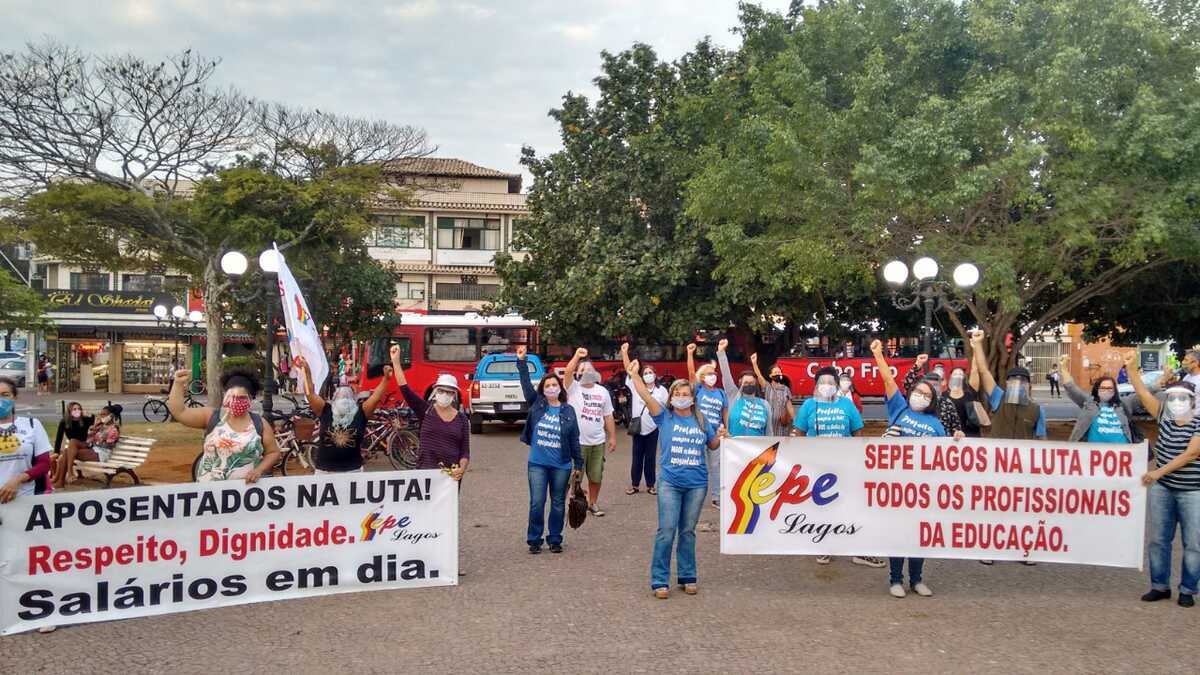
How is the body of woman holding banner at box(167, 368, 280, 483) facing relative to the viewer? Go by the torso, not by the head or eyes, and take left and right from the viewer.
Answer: facing the viewer

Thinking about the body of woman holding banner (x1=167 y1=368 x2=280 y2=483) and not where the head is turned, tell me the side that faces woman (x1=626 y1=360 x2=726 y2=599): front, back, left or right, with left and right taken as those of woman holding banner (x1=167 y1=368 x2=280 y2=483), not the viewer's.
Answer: left

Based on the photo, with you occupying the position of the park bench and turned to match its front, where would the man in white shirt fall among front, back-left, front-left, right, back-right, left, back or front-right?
left

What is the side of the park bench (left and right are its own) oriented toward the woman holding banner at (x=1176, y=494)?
left

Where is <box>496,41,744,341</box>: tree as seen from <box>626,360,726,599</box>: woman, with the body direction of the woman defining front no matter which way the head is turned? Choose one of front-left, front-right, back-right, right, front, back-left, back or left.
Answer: back

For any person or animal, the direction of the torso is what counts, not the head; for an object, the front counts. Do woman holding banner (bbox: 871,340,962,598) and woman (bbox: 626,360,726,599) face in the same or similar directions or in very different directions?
same or similar directions

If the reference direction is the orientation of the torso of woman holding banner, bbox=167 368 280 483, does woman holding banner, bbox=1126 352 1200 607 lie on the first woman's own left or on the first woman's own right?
on the first woman's own left

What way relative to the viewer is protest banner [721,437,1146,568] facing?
toward the camera

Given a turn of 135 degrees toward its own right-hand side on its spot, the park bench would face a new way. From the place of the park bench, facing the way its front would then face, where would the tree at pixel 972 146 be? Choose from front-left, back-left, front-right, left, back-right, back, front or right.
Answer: right

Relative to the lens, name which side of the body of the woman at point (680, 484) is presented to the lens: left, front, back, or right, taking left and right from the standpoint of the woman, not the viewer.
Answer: front

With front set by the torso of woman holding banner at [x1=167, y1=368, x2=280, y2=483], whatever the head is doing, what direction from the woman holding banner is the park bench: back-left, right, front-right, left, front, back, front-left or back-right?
back

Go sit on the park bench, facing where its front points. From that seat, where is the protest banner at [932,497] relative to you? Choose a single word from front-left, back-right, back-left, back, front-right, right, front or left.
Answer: left
